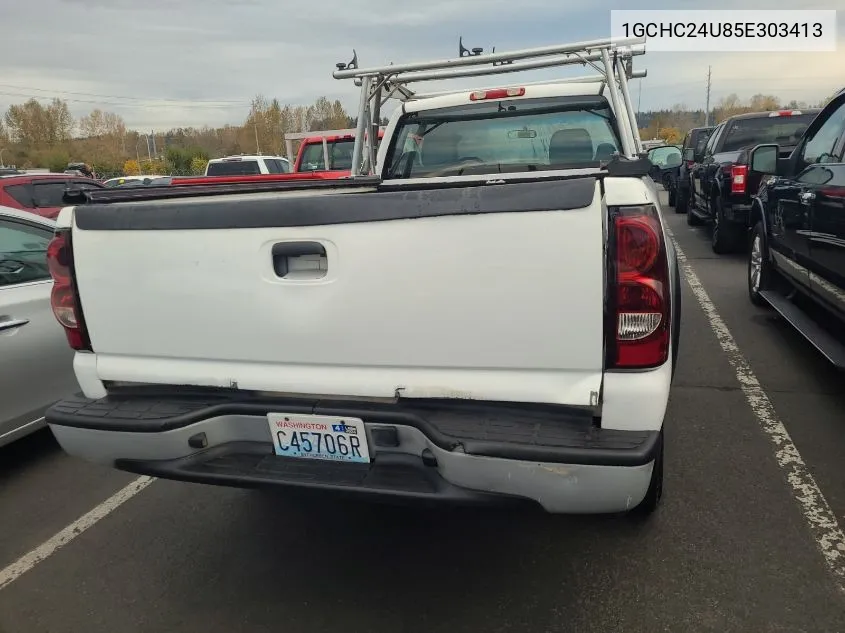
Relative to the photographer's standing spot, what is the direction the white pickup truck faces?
facing away from the viewer and to the right of the viewer

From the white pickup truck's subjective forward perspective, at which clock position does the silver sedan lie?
The silver sedan is roughly at 9 o'clock from the white pickup truck.

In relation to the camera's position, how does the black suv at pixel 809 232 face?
facing away from the viewer

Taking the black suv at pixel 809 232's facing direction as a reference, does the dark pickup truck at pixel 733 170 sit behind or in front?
in front

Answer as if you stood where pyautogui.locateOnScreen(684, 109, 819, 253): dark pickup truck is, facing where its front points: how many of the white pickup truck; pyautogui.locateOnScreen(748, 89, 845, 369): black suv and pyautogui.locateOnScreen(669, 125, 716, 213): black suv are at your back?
2

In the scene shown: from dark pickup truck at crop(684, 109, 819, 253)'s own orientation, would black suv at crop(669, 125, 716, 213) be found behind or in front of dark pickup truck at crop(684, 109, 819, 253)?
in front

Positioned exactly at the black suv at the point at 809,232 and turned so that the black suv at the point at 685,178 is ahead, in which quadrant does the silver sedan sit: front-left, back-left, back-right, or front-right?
back-left

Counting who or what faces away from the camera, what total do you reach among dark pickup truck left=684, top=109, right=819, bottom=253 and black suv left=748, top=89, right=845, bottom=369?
2

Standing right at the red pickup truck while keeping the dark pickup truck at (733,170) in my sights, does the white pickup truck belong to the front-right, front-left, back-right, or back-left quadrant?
front-right

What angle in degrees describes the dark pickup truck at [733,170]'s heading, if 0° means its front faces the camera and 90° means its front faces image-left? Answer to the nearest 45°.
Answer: approximately 180°

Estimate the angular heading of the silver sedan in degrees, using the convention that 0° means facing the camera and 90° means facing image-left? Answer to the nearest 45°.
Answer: approximately 225°

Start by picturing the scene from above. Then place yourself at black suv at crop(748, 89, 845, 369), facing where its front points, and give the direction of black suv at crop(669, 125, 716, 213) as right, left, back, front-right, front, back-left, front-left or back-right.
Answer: front

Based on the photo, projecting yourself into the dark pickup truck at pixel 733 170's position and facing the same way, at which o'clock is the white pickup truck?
The white pickup truck is roughly at 6 o'clock from the dark pickup truck.
